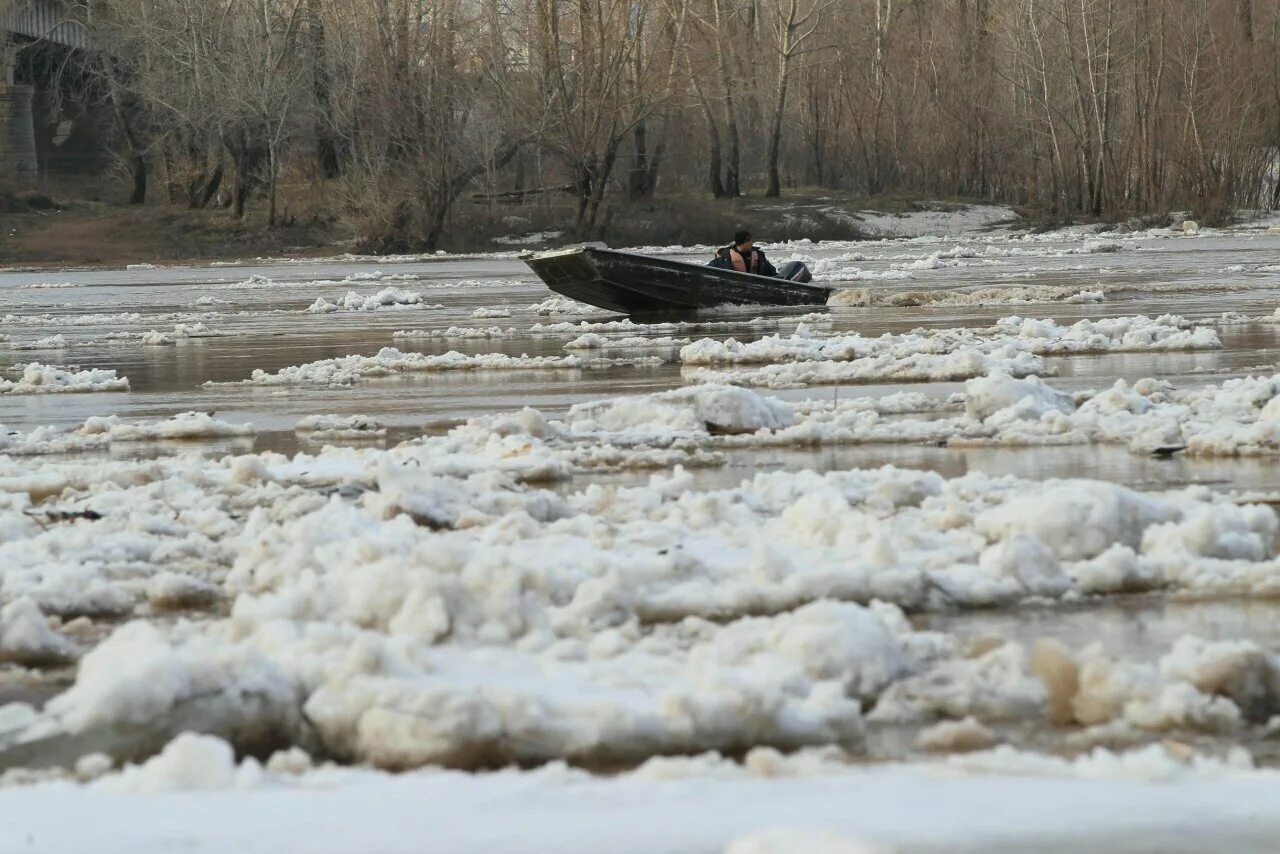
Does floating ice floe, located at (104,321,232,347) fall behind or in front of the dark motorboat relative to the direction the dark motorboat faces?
in front

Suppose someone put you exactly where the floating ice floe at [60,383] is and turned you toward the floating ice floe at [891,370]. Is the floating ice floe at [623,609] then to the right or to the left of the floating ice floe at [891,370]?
right

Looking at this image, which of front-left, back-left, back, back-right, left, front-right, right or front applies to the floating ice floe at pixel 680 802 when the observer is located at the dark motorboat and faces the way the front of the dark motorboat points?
front-left

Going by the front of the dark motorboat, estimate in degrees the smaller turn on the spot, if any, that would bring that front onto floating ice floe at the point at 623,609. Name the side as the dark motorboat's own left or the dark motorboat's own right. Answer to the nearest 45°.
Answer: approximately 45° to the dark motorboat's own left

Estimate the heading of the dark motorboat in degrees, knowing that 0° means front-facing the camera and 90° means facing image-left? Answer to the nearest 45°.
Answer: approximately 45°

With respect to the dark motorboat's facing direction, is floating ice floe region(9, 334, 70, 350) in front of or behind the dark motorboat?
in front

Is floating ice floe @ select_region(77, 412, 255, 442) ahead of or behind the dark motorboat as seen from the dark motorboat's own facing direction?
ahead

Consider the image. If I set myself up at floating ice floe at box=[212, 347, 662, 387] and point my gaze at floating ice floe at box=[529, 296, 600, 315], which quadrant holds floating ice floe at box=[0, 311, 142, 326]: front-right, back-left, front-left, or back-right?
front-left

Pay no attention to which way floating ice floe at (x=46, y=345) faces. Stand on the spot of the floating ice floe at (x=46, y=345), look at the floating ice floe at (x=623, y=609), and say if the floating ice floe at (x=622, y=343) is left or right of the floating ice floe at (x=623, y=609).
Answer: left

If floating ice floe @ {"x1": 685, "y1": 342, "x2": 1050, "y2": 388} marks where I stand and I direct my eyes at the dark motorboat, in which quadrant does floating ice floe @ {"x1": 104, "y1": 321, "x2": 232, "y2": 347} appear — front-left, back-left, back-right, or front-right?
front-left
